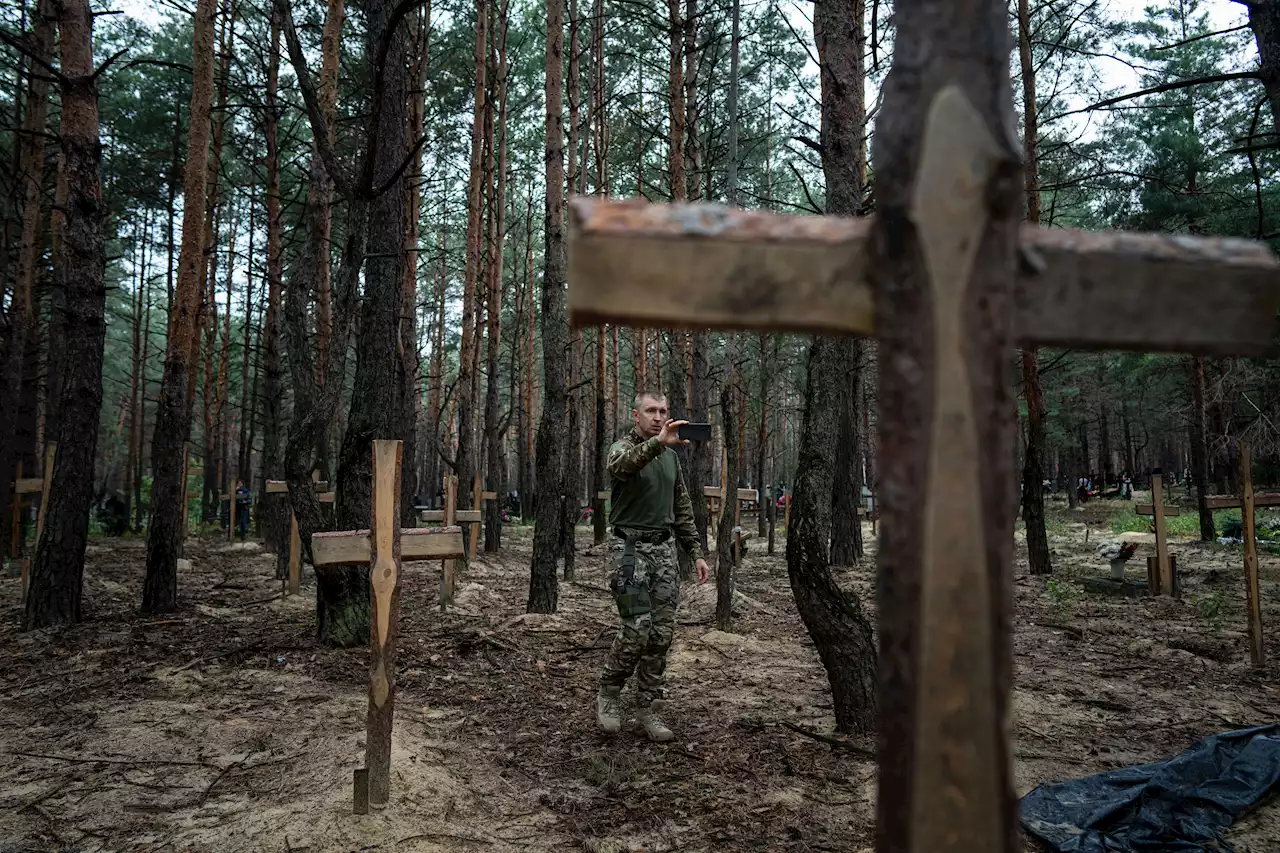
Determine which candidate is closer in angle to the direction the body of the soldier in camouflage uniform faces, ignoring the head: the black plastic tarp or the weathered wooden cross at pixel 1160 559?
the black plastic tarp

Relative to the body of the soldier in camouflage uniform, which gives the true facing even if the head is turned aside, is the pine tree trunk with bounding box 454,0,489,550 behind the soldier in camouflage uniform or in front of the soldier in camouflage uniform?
behind

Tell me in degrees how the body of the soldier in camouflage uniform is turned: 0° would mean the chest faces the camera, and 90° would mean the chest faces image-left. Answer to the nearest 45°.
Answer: approximately 315°

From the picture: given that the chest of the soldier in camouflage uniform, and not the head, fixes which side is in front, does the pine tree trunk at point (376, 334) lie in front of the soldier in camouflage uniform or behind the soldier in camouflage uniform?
behind

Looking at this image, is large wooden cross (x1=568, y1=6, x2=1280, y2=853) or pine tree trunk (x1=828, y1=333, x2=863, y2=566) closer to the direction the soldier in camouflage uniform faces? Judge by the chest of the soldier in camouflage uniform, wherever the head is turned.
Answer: the large wooden cross

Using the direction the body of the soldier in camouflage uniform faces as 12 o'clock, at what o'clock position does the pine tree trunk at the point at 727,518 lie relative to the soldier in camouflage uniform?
The pine tree trunk is roughly at 8 o'clock from the soldier in camouflage uniform.
